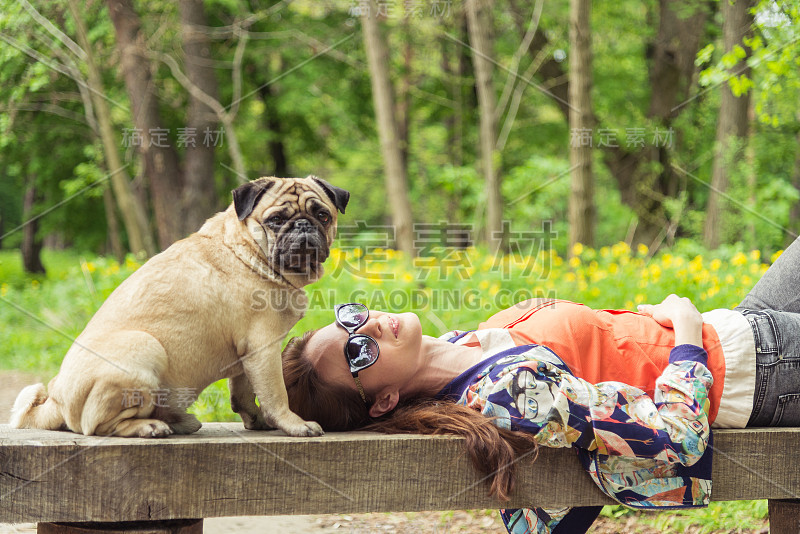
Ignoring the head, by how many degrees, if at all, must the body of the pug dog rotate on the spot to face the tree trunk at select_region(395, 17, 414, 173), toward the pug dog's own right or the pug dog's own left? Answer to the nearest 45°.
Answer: approximately 90° to the pug dog's own left

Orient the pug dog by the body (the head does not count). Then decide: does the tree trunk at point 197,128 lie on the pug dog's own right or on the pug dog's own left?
on the pug dog's own left

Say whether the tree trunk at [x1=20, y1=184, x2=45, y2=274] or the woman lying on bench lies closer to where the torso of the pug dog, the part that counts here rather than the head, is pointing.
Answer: the woman lying on bench

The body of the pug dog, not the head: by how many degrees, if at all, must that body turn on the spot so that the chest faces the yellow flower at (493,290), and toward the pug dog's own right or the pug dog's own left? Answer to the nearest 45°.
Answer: approximately 45° to the pug dog's own left

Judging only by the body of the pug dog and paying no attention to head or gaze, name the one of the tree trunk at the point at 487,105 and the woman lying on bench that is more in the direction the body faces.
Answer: the woman lying on bench

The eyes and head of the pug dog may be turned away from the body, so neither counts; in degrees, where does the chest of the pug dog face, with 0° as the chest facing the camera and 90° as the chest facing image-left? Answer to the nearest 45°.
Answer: approximately 270°

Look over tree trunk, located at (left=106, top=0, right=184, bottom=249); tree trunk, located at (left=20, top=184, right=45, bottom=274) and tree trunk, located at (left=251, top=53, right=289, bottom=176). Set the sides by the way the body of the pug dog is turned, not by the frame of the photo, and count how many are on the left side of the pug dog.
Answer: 3

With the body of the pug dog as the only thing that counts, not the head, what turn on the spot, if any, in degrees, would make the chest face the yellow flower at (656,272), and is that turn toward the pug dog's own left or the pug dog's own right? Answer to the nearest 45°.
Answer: approximately 45° to the pug dog's own left

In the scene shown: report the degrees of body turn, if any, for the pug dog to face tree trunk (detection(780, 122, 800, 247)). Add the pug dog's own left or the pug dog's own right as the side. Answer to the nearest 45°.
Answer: approximately 45° to the pug dog's own left

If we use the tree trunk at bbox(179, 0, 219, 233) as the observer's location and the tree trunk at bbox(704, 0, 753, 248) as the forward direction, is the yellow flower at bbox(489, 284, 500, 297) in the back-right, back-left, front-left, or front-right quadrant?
front-right

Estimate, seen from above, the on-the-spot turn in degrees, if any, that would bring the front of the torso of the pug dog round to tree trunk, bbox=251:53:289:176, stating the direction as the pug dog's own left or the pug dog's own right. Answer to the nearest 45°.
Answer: approximately 90° to the pug dog's own left
